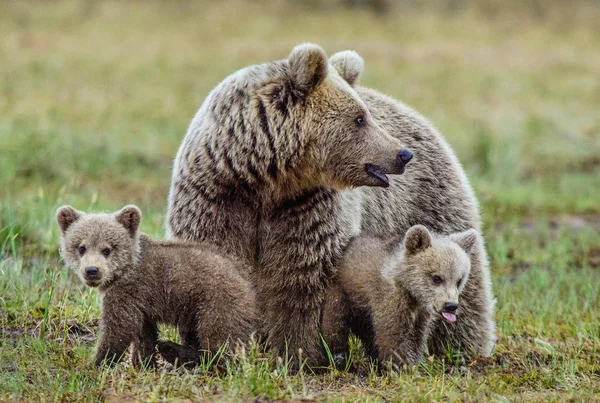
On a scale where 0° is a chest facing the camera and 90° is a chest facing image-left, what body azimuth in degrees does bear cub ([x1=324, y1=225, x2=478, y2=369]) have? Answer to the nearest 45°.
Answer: approximately 315°

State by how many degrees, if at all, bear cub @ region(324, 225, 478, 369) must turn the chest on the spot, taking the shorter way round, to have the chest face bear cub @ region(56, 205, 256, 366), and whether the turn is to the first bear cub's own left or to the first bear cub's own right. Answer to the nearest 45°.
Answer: approximately 135° to the first bear cub's own right
